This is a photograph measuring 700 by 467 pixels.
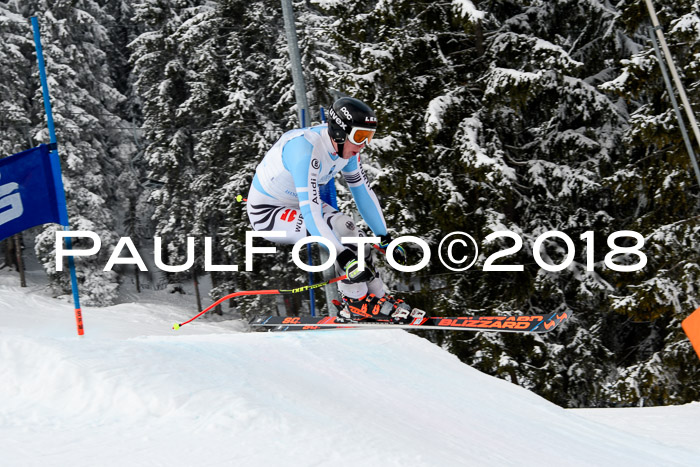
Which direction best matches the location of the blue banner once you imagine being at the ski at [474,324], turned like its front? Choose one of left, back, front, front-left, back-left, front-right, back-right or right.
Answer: back

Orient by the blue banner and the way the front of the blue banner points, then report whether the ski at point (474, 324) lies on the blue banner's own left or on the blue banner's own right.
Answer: on the blue banner's own left

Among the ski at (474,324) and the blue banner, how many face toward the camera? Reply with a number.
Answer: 1

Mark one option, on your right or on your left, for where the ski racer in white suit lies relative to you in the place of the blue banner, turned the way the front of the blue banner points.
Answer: on your left

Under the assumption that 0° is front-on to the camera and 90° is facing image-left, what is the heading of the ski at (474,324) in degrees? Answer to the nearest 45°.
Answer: approximately 270°

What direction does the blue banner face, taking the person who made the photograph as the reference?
facing the viewer
